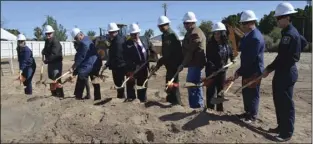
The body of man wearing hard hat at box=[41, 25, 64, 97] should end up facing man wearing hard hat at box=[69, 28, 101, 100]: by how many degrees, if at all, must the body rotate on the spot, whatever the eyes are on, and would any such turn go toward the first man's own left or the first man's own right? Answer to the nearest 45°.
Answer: approximately 90° to the first man's own left

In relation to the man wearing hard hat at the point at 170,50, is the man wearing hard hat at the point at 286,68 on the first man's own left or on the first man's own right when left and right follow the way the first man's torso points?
on the first man's own left

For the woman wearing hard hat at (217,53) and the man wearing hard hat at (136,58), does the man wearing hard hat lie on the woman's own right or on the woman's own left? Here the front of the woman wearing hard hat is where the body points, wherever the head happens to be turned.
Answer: on the woman's own right
